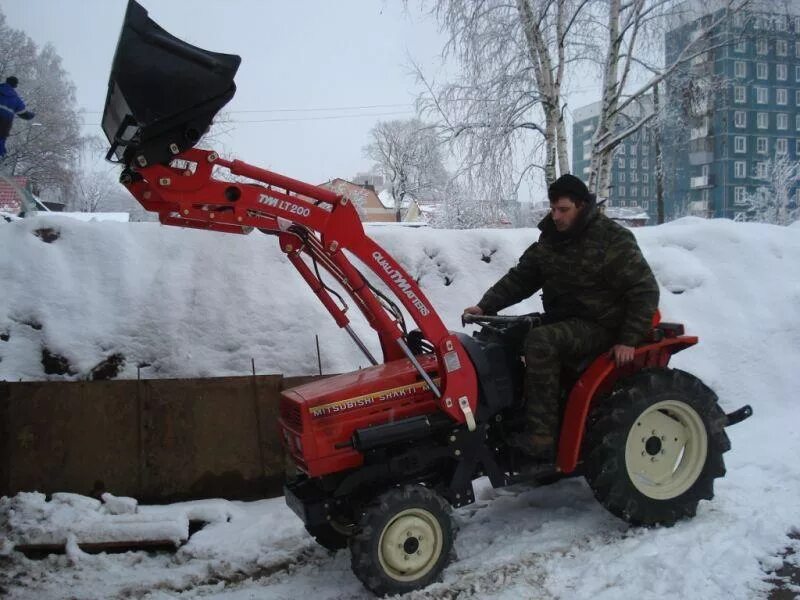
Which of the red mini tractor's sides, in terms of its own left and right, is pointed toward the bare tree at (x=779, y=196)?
back

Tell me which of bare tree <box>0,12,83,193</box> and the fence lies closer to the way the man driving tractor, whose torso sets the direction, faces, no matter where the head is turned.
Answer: the fence

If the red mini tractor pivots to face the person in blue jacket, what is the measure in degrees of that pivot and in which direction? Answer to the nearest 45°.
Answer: approximately 90° to its right

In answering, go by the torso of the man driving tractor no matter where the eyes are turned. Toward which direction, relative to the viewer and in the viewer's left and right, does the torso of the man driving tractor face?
facing the viewer and to the left of the viewer

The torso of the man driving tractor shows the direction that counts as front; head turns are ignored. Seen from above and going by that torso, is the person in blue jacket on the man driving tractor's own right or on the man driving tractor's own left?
on the man driving tractor's own right

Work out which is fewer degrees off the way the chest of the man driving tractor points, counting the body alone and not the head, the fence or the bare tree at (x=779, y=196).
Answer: the fence

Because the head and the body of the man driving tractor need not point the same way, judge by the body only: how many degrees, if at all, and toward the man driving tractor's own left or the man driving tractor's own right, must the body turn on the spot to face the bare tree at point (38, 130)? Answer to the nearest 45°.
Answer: approximately 90° to the man driving tractor's own right

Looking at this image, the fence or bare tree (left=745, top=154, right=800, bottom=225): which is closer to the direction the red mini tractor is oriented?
the fence

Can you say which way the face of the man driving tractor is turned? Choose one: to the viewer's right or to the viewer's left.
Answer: to the viewer's left

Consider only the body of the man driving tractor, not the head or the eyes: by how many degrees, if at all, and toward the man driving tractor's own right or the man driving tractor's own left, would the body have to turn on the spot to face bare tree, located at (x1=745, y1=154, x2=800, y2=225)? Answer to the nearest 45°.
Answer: approximately 135° to the man driving tractor's own right

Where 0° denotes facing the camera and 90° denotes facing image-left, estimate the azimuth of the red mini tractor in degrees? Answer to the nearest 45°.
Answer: approximately 45°
